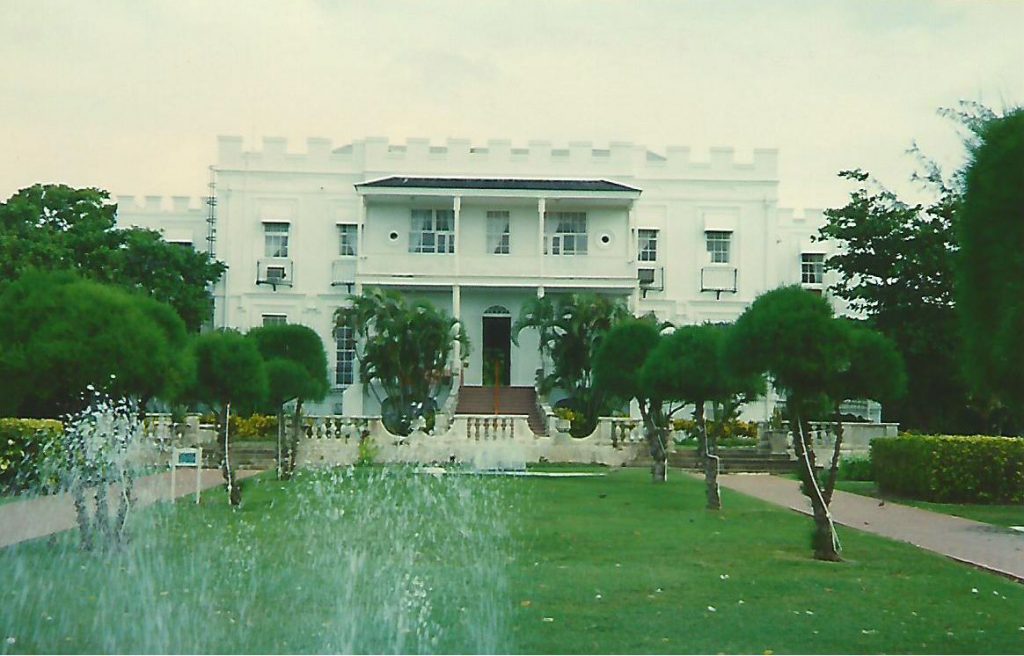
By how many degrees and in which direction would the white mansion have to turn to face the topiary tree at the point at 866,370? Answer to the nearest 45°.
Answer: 0° — it already faces it

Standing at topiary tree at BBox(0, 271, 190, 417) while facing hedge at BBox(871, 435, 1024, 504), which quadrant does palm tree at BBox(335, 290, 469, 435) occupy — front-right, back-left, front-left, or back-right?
front-left

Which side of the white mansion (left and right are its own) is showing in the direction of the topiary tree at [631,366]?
front

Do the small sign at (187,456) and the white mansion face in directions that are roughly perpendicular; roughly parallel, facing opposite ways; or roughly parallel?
roughly parallel

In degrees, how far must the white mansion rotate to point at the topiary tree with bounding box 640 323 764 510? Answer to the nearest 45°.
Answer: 0° — it already faces it

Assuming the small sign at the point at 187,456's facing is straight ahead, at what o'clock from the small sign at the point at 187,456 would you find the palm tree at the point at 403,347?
The palm tree is roughly at 7 o'clock from the small sign.

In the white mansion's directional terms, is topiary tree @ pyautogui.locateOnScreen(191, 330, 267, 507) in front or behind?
in front

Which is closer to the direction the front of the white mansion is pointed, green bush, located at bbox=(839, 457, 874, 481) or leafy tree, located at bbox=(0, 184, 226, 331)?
the green bush

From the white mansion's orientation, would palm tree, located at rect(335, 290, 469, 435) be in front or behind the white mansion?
in front

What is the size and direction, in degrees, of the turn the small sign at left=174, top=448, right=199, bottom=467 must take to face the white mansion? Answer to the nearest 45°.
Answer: approximately 135° to its left

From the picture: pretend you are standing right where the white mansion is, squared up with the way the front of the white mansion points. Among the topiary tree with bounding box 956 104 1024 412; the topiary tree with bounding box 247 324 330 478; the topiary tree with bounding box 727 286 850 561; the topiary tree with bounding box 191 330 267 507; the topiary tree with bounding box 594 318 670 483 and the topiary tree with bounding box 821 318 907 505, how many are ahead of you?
6

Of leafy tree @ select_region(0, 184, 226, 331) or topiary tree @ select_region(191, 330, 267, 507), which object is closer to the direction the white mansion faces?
the topiary tree

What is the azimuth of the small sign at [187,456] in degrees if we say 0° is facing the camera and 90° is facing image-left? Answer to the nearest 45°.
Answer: approximately 0°

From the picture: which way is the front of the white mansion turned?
toward the camera

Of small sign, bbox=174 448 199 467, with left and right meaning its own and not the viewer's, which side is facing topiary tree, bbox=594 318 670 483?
left

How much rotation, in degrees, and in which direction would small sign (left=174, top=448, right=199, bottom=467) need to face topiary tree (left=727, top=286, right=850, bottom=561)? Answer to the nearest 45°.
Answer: approximately 45° to its left

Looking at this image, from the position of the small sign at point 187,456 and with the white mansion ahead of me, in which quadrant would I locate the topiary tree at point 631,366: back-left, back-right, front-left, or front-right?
front-right

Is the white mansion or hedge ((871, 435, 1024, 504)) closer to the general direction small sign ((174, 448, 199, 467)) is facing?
the hedge
